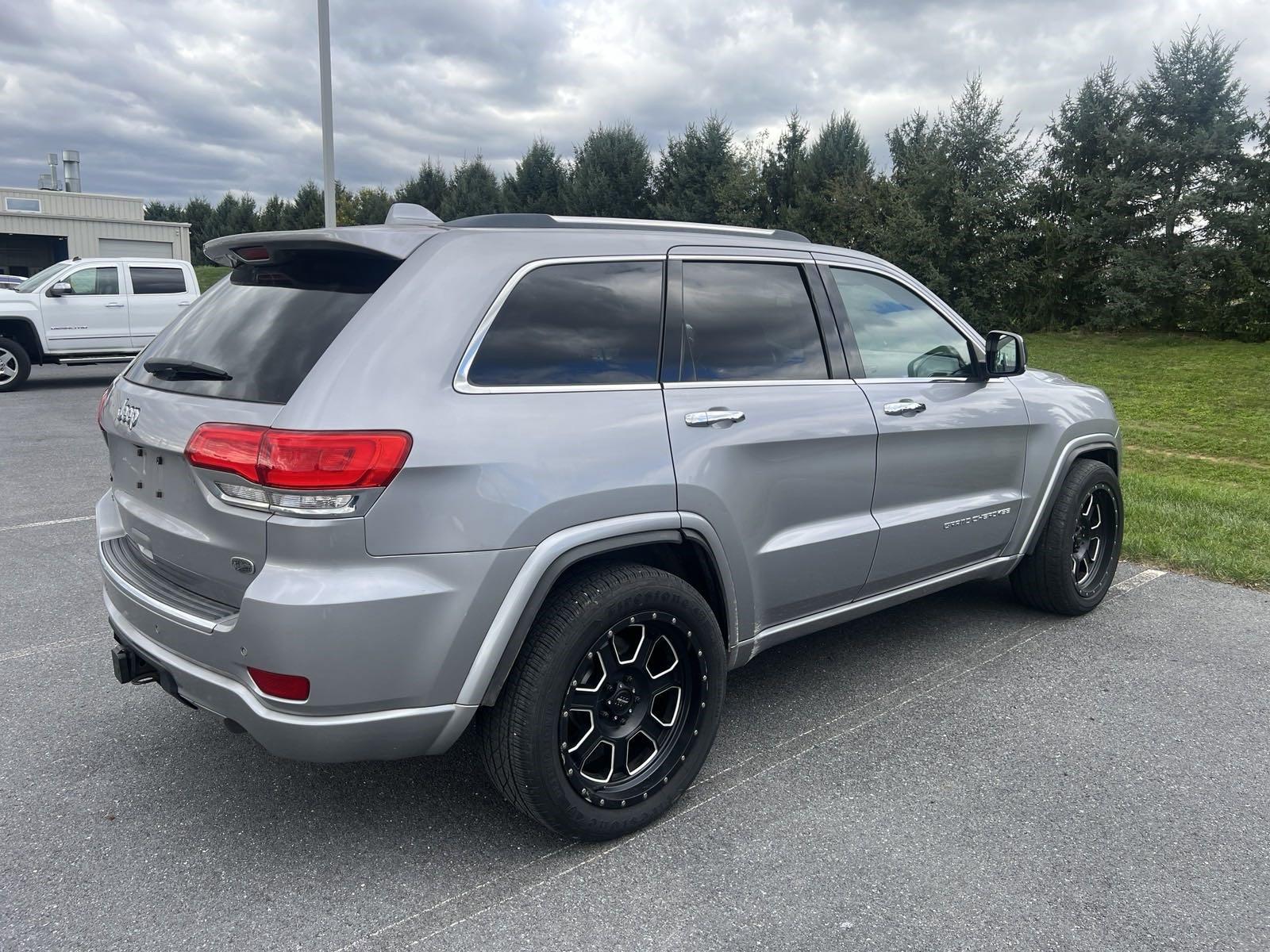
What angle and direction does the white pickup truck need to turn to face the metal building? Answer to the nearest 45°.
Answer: approximately 90° to its right

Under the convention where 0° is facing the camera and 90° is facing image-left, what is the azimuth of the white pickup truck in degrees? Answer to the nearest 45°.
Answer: approximately 90°

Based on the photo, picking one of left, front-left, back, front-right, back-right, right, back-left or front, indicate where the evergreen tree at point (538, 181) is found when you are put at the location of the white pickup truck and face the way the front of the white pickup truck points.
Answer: back-right

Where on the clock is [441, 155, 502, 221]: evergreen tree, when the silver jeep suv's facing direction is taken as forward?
The evergreen tree is roughly at 10 o'clock from the silver jeep suv.

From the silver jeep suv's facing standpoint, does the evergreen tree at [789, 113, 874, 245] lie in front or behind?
in front

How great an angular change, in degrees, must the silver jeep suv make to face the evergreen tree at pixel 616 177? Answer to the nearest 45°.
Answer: approximately 45° to its left

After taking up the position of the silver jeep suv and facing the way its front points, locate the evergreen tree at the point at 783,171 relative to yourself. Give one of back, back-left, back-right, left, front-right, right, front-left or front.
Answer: front-left

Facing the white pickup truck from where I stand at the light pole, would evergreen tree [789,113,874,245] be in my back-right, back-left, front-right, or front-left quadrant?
back-right

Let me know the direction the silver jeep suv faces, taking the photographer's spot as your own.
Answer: facing away from the viewer and to the right of the viewer

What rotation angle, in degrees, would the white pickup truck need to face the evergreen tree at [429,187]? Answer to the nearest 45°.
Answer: approximately 135° to its right

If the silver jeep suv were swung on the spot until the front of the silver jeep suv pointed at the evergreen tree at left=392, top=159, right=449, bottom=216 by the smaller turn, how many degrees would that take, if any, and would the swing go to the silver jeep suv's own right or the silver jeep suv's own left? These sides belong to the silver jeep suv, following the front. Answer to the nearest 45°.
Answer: approximately 45° to the silver jeep suv's own left

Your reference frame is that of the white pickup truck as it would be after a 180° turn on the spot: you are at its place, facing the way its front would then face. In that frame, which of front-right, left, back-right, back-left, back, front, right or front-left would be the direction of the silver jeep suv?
right
